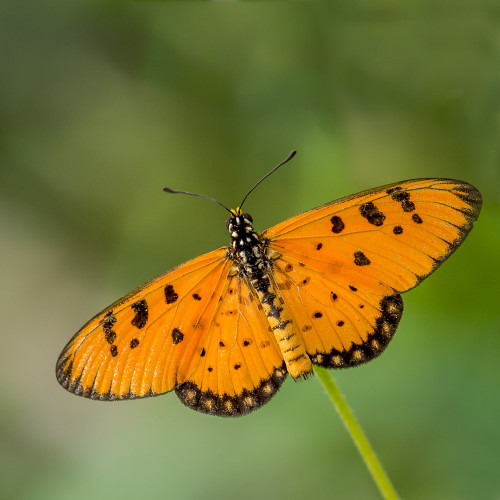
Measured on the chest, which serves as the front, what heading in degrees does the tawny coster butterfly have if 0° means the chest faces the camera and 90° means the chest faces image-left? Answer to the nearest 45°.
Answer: approximately 180°
